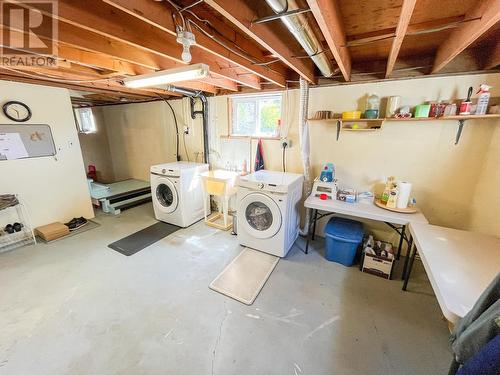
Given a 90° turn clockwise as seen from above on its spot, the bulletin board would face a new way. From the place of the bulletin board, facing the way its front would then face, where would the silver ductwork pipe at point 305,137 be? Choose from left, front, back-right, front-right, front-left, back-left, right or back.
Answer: left

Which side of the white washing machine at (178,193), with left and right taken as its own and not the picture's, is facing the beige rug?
left

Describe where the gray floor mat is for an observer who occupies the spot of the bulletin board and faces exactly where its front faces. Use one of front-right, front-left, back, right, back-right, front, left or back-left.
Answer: front

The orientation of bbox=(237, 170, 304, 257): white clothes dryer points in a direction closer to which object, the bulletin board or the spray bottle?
the bulletin board

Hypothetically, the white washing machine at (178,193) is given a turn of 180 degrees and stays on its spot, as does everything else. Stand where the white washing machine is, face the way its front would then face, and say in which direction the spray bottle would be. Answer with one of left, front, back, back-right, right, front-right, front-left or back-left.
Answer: right

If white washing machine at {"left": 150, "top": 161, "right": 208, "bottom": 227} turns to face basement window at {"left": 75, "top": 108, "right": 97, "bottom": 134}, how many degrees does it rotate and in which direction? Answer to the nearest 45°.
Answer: approximately 90° to its right

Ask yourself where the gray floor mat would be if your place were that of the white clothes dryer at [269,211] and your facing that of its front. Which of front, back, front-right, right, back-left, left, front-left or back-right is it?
front-right

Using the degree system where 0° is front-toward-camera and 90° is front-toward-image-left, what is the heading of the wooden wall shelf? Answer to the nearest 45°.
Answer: approximately 0°

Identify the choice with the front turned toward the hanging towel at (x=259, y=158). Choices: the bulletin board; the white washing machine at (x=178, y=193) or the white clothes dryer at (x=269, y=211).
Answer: the bulletin board

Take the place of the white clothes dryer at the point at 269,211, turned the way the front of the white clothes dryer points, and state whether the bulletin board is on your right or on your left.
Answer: on your right

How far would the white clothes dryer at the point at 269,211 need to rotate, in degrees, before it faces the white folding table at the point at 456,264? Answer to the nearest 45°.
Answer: approximately 90° to its left

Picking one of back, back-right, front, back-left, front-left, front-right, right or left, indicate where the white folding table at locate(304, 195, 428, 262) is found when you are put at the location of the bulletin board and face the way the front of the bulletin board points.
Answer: front

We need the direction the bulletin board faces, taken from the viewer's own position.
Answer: facing the viewer and to the right of the viewer

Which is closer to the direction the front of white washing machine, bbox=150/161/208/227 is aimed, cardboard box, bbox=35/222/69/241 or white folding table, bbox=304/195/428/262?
the cardboard box

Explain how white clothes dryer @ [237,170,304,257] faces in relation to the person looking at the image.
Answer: facing the viewer and to the left of the viewer
